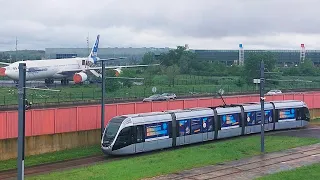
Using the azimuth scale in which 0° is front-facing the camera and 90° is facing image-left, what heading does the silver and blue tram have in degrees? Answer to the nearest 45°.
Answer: approximately 45°

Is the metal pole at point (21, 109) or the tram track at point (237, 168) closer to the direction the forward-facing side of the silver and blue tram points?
the metal pole

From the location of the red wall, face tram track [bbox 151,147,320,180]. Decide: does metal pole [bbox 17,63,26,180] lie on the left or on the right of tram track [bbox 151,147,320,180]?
right

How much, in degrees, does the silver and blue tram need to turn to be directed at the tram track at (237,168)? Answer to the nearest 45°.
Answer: approximately 90° to its left

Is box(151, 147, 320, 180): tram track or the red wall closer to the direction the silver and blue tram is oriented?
the red wall

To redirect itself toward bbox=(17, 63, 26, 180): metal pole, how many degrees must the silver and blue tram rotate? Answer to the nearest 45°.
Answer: approximately 45° to its left
